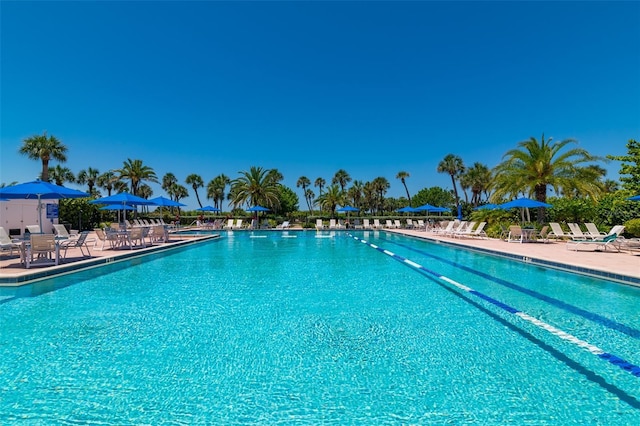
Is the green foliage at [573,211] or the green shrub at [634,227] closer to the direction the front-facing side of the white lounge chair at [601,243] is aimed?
the green foliage

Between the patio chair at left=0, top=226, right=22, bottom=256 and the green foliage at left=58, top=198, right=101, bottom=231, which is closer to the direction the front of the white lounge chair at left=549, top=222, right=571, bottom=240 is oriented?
the patio chair

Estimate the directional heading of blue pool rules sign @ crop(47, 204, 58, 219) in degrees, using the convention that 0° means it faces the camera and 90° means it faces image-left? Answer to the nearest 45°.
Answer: approximately 0°

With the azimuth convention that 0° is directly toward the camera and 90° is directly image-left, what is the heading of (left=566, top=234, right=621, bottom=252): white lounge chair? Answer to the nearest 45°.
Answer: approximately 90°

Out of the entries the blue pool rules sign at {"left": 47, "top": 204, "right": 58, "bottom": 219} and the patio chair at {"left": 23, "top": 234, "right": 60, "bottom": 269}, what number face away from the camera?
1

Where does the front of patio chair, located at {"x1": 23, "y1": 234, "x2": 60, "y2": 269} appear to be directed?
away from the camera
